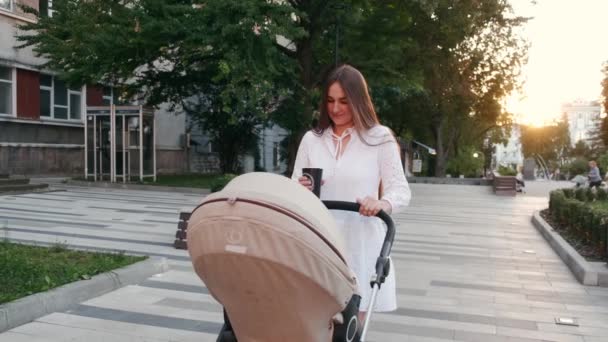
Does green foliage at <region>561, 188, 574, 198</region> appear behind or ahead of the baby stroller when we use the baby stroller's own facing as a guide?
behind

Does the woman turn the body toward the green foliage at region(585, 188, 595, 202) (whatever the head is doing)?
no

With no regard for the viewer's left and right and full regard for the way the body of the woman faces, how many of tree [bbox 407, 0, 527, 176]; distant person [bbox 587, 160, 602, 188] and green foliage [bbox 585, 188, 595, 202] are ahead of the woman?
0

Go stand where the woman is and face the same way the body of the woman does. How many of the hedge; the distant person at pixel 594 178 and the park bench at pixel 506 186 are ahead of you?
0

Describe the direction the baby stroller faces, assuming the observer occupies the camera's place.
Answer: facing the viewer and to the left of the viewer

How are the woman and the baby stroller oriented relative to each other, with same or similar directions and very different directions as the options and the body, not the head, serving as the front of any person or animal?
same or similar directions

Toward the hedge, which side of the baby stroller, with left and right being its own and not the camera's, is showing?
back

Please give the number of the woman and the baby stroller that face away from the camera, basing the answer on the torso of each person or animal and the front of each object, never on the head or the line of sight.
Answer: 0

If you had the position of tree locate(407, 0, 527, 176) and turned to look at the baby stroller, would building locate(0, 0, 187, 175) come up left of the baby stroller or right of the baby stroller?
right

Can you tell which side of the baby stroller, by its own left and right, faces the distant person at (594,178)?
back

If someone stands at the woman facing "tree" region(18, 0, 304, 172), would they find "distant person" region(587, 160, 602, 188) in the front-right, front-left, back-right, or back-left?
front-right

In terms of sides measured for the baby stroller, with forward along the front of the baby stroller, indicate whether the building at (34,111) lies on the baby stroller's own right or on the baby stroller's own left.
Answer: on the baby stroller's own right

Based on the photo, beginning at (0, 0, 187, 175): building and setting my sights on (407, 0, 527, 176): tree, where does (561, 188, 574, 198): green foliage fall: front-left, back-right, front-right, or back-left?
front-right

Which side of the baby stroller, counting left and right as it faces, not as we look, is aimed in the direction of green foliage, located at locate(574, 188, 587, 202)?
back

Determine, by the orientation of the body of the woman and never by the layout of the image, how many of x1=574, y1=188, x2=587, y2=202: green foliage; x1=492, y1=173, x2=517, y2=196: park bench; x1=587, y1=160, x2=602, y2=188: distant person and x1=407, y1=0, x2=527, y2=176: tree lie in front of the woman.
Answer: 0

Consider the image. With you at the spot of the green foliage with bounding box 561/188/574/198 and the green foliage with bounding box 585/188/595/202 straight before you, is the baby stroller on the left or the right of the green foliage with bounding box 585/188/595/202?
right

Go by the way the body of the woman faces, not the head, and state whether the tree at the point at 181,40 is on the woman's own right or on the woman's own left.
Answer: on the woman's own right

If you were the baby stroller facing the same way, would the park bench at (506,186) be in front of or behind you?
behind

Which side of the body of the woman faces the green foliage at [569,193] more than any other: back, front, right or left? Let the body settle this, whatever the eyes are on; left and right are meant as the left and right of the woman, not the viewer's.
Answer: back
